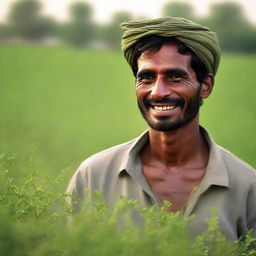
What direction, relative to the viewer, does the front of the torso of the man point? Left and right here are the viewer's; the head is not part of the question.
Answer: facing the viewer

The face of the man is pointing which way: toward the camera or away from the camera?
toward the camera
